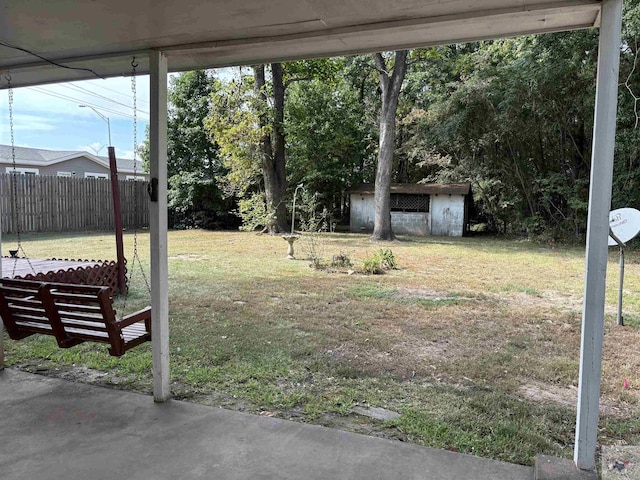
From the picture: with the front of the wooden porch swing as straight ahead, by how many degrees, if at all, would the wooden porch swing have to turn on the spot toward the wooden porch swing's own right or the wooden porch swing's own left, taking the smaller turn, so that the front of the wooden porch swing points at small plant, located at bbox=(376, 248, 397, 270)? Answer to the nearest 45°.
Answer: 0° — it already faces it

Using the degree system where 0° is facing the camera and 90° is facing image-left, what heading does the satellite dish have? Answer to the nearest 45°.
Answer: approximately 45°

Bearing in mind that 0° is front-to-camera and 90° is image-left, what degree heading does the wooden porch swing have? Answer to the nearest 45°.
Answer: approximately 225°

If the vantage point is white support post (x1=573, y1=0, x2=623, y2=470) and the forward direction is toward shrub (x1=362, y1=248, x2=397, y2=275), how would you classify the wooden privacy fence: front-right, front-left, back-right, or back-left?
front-left

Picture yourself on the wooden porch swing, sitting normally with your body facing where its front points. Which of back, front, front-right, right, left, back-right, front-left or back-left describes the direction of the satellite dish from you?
front-right

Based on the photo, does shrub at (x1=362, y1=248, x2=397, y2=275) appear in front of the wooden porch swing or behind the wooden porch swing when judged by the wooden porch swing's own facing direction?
in front

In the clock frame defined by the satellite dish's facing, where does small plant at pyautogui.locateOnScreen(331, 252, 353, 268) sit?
The small plant is roughly at 2 o'clock from the satellite dish.

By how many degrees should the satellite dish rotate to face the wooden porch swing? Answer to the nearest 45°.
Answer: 0° — it already faces it
